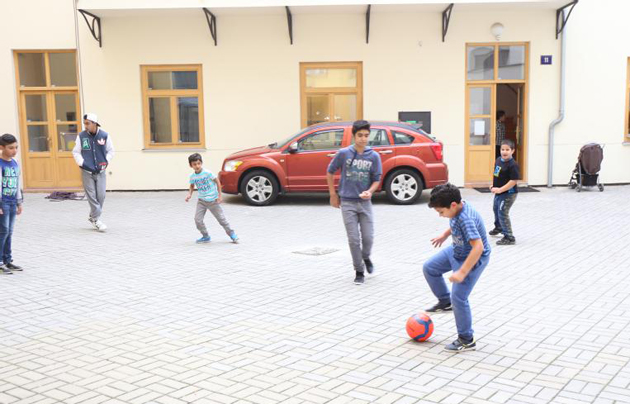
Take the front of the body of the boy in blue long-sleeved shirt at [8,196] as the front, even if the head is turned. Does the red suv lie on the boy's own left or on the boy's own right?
on the boy's own left

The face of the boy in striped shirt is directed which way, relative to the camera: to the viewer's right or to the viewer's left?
to the viewer's left

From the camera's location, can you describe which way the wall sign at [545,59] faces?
facing the viewer

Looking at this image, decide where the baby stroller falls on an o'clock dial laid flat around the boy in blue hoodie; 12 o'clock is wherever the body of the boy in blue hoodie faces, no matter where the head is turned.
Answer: The baby stroller is roughly at 7 o'clock from the boy in blue hoodie.

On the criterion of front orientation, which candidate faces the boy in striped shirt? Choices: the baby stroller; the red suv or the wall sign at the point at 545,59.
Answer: the wall sign

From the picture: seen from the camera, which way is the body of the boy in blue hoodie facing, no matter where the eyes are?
toward the camera

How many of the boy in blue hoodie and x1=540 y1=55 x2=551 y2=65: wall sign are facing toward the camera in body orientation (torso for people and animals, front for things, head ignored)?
2

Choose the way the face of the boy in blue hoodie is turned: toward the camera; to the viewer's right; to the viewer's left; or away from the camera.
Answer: toward the camera

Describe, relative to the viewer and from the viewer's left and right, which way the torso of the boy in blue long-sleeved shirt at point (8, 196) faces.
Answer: facing the viewer and to the right of the viewer

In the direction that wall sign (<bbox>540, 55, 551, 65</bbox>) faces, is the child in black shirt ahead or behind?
ahead

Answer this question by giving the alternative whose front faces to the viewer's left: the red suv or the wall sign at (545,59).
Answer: the red suv

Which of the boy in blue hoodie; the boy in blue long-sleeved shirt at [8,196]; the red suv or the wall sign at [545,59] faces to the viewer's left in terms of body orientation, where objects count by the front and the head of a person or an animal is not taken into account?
the red suv

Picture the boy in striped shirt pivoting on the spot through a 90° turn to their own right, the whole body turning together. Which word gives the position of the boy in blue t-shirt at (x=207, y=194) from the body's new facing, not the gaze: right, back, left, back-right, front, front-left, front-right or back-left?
front

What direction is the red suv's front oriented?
to the viewer's left
